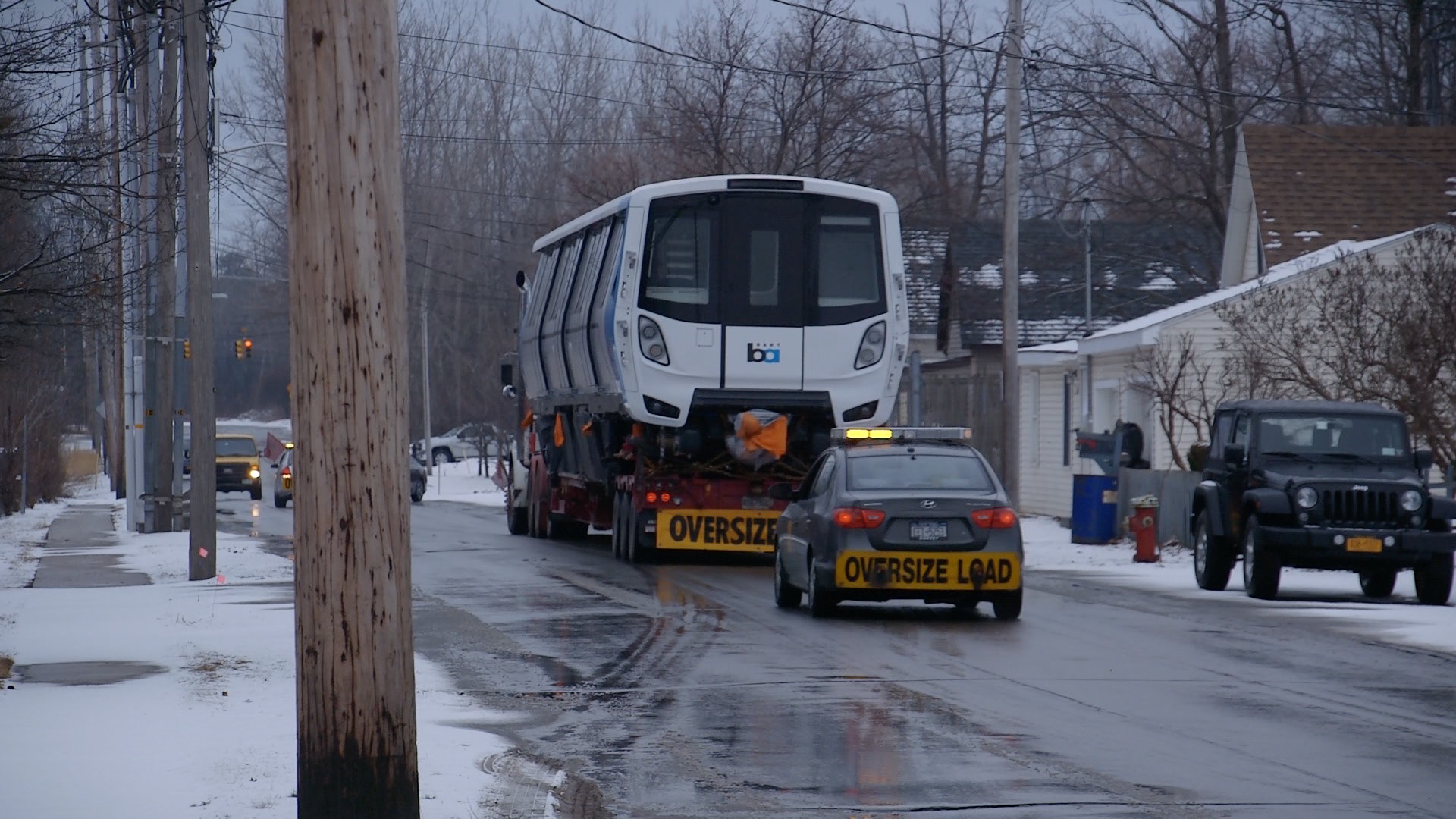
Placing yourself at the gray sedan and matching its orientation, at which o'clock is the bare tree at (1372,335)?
The bare tree is roughly at 1 o'clock from the gray sedan.

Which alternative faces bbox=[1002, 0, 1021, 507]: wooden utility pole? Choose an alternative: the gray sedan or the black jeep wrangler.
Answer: the gray sedan

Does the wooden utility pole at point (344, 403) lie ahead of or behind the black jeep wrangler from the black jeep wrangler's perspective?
ahead

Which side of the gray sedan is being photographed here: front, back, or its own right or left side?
back

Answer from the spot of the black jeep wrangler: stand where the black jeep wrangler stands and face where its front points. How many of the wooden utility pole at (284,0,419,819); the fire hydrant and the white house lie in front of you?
1

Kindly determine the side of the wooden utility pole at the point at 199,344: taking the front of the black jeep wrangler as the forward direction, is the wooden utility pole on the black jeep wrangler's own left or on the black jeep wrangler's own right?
on the black jeep wrangler's own right

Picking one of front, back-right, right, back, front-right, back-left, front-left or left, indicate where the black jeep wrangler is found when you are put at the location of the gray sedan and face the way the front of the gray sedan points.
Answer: front-right

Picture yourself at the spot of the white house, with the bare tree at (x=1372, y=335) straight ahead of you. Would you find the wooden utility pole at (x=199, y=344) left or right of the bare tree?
right

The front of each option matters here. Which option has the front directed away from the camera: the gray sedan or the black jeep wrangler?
the gray sedan

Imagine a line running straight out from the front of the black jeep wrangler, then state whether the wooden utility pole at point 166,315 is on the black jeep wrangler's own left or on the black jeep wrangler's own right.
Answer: on the black jeep wrangler's own right

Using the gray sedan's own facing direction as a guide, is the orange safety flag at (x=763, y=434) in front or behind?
in front

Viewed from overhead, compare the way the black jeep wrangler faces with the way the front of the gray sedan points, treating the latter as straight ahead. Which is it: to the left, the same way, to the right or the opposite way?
the opposite way

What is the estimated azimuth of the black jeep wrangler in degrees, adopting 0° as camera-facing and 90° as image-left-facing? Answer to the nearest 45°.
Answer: approximately 0°

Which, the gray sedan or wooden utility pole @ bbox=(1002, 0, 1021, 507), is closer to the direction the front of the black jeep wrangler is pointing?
the gray sedan
